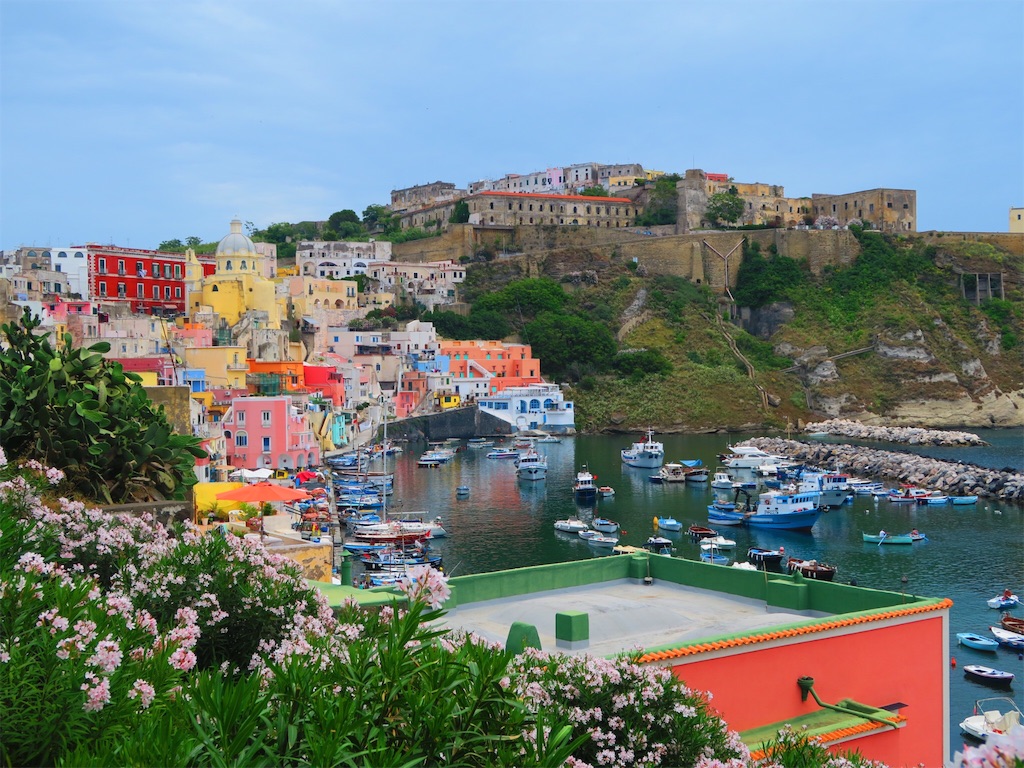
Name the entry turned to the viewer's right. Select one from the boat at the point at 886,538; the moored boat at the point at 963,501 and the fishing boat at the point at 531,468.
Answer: the moored boat at the point at 963,501

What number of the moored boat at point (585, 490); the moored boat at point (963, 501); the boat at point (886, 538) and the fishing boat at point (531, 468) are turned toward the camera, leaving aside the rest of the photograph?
2

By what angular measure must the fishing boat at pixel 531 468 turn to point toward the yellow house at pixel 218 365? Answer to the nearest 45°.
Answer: approximately 90° to its right

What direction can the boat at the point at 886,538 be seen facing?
to the viewer's left

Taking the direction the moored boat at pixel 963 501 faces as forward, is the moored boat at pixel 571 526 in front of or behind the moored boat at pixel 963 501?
behind

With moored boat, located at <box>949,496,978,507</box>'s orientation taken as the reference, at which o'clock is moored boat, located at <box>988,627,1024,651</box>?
moored boat, located at <box>988,627,1024,651</box> is roughly at 3 o'clock from moored boat, located at <box>949,496,978,507</box>.

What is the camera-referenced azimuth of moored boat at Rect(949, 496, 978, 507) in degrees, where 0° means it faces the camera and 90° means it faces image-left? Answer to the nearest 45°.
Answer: approximately 270°

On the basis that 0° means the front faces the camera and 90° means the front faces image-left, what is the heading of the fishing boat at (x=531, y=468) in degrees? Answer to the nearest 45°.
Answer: approximately 0°

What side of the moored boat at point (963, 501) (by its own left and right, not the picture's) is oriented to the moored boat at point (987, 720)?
right

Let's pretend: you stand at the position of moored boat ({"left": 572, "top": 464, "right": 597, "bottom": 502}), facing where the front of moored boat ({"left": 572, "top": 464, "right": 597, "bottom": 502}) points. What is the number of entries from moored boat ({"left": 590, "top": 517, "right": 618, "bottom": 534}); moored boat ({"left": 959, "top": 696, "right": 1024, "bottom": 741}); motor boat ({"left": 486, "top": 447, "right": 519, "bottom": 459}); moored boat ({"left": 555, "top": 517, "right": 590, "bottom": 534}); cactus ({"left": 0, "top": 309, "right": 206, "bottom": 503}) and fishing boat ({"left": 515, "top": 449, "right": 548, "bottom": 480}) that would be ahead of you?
4

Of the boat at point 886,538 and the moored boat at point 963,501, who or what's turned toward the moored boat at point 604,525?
the boat at point 886,538

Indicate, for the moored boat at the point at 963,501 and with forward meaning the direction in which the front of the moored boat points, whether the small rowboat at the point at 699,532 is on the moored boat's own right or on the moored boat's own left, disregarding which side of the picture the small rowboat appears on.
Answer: on the moored boat's own right
